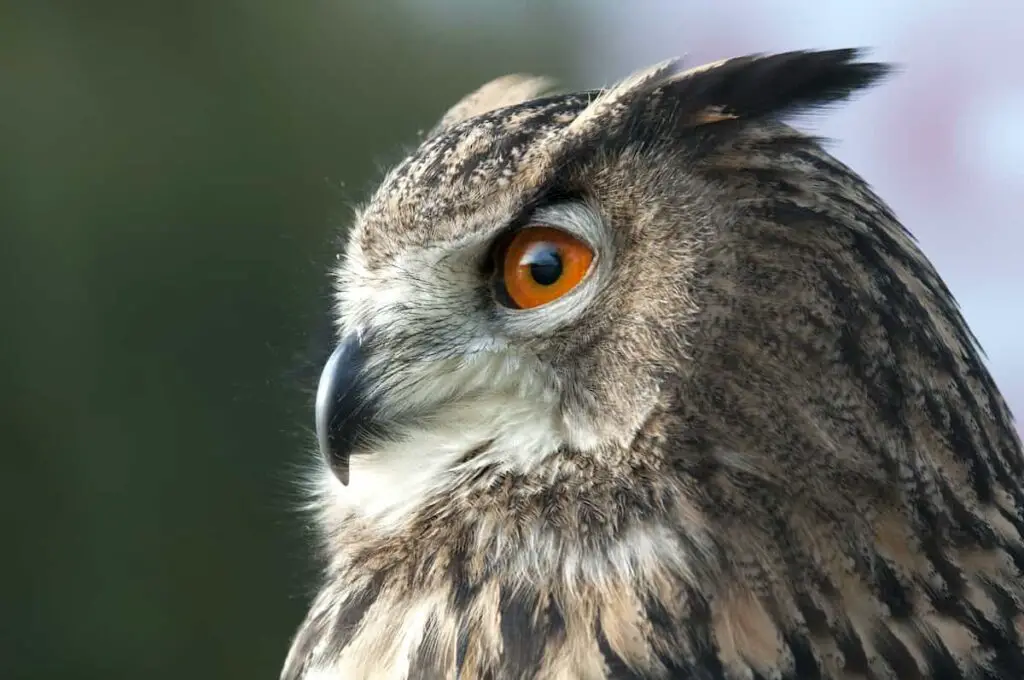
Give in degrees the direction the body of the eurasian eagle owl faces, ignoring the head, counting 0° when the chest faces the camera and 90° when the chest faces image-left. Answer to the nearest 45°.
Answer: approximately 90°
